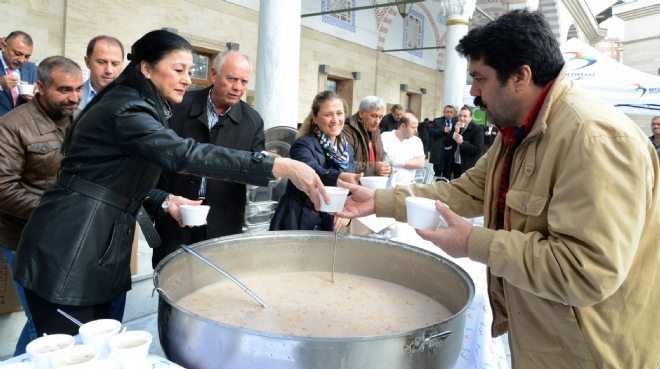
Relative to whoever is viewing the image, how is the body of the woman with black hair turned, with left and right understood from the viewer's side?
facing to the right of the viewer

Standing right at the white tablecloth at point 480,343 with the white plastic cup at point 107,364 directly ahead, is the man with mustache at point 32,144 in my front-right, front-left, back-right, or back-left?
front-right

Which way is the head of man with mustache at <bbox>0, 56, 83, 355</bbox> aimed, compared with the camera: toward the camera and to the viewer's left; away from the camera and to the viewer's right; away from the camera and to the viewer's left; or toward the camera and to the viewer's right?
toward the camera and to the viewer's right

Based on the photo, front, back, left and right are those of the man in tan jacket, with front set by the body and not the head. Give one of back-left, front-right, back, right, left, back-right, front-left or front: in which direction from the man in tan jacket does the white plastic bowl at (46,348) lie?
front-left

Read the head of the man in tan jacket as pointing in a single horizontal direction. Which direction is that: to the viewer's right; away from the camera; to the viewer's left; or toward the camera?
to the viewer's left

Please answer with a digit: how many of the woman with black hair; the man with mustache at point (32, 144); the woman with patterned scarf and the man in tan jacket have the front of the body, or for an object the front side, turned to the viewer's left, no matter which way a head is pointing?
1

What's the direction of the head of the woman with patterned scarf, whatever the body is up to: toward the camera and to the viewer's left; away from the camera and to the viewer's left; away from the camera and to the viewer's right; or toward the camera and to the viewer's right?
toward the camera and to the viewer's right

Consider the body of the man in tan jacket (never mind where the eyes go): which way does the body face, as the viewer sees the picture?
to the viewer's left

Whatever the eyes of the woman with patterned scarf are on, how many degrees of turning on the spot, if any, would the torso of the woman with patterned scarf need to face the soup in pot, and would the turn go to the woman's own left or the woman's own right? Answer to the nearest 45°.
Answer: approximately 45° to the woman's own right

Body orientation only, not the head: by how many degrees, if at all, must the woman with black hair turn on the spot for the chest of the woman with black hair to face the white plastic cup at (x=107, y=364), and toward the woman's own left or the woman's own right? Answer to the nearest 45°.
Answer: approximately 90° to the woman's own right

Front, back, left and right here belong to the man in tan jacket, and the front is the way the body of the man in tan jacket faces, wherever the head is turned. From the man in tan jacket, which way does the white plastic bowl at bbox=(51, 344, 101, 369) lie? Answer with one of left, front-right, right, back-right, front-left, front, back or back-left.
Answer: front-left

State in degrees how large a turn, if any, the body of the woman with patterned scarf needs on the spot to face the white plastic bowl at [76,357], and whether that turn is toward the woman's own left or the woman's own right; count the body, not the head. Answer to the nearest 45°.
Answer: approximately 45° to the woman's own right

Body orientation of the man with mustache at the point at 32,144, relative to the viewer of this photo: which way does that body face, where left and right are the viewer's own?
facing the viewer and to the right of the viewer

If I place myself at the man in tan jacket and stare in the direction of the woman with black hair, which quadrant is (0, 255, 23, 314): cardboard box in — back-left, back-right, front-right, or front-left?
front-right
